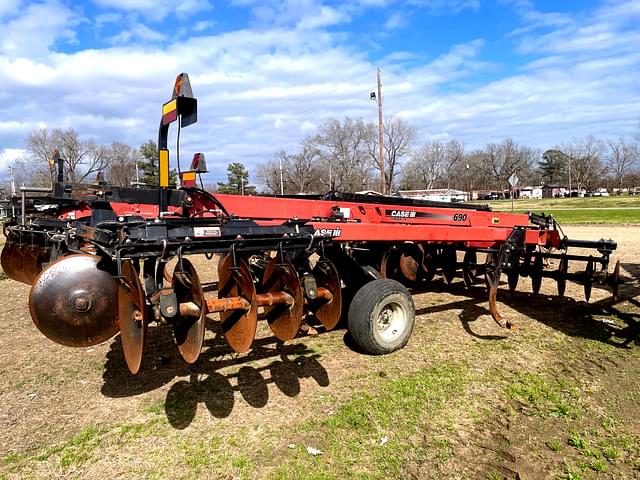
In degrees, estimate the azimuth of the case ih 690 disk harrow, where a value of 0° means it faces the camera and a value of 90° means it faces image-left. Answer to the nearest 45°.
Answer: approximately 225°
